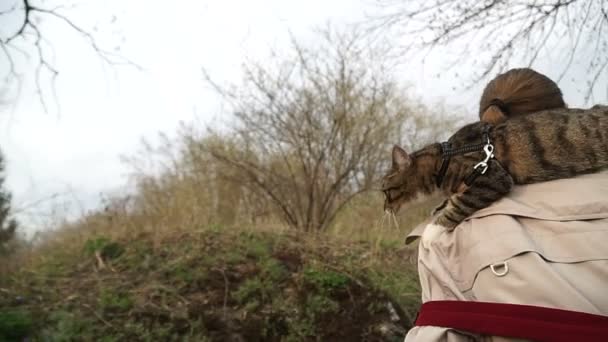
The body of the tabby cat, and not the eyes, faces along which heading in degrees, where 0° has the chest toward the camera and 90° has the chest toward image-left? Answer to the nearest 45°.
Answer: approximately 90°

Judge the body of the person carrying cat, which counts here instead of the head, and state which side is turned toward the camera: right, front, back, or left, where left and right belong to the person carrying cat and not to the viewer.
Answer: back
